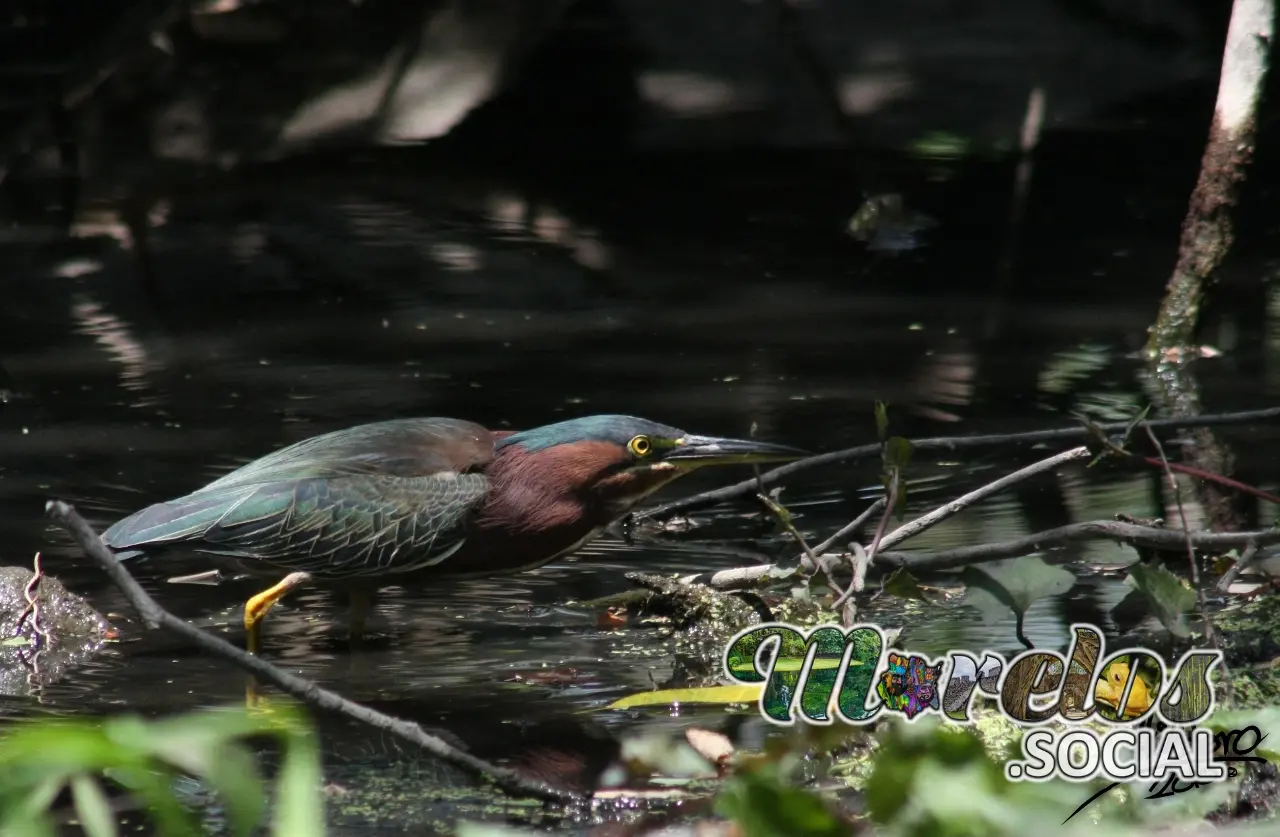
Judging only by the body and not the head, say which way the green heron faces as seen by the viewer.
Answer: to the viewer's right

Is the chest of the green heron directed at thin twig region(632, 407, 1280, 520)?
yes

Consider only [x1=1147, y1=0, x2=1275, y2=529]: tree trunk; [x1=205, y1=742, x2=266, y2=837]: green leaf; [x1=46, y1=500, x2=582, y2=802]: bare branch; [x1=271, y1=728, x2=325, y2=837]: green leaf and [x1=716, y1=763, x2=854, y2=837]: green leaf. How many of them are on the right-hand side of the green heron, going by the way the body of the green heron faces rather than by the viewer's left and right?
4

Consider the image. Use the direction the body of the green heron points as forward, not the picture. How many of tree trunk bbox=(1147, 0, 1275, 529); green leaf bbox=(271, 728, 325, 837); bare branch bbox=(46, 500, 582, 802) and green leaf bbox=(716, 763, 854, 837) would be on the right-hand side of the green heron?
3

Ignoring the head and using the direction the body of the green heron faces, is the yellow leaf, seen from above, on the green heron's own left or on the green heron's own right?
on the green heron's own right

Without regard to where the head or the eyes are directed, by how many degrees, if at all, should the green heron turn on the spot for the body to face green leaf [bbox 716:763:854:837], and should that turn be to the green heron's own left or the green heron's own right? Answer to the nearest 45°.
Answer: approximately 90° to the green heron's own right

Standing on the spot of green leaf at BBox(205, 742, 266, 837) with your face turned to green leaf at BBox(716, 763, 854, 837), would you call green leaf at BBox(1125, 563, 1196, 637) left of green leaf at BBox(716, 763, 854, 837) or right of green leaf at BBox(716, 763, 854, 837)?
left

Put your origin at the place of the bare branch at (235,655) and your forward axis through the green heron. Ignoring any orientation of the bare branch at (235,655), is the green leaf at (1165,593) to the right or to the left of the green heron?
right
